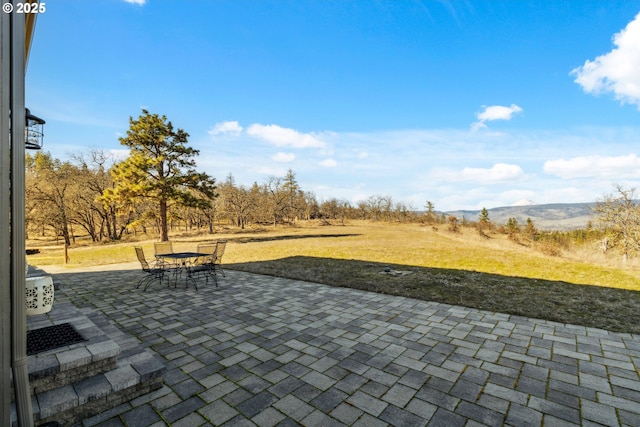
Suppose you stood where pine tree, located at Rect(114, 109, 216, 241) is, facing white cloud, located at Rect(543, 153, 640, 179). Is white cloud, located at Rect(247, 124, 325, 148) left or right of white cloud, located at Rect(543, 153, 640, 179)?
left

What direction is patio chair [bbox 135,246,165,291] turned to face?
to the viewer's right

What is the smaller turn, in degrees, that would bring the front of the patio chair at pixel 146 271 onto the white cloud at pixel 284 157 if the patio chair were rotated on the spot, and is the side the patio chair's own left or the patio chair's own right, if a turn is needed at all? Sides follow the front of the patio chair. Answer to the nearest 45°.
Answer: approximately 45° to the patio chair's own left

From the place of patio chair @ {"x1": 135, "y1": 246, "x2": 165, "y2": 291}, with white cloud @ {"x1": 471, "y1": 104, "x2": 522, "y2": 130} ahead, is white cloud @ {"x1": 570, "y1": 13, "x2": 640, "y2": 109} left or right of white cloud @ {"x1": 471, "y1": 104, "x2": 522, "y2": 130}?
right

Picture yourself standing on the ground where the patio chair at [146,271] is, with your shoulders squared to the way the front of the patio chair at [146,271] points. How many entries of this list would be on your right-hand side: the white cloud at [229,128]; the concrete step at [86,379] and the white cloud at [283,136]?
1

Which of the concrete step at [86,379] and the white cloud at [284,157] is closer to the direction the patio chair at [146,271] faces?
the white cloud

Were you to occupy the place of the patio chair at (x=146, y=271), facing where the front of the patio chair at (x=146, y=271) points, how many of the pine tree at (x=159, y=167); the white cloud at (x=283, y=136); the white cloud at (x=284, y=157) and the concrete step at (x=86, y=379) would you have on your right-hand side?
1

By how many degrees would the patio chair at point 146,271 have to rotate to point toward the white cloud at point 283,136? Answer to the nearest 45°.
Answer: approximately 45° to its left

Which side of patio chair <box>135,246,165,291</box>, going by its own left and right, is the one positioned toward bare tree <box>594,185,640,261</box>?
front

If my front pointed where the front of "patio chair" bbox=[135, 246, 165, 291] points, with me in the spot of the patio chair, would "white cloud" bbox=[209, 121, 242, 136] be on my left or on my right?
on my left

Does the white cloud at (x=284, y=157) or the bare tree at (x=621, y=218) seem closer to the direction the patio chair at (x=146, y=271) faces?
the bare tree

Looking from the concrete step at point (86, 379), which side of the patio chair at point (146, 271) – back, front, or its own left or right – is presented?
right

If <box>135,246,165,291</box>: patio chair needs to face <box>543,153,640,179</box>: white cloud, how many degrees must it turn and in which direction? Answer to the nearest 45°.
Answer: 0° — it already faces it

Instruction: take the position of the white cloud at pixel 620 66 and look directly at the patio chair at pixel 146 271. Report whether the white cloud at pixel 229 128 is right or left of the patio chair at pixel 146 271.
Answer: right

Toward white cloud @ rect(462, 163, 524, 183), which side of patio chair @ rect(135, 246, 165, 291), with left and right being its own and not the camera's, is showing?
front

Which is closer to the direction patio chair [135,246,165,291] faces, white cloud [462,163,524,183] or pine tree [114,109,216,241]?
the white cloud

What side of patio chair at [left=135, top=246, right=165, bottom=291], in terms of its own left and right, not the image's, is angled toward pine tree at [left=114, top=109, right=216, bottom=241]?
left
